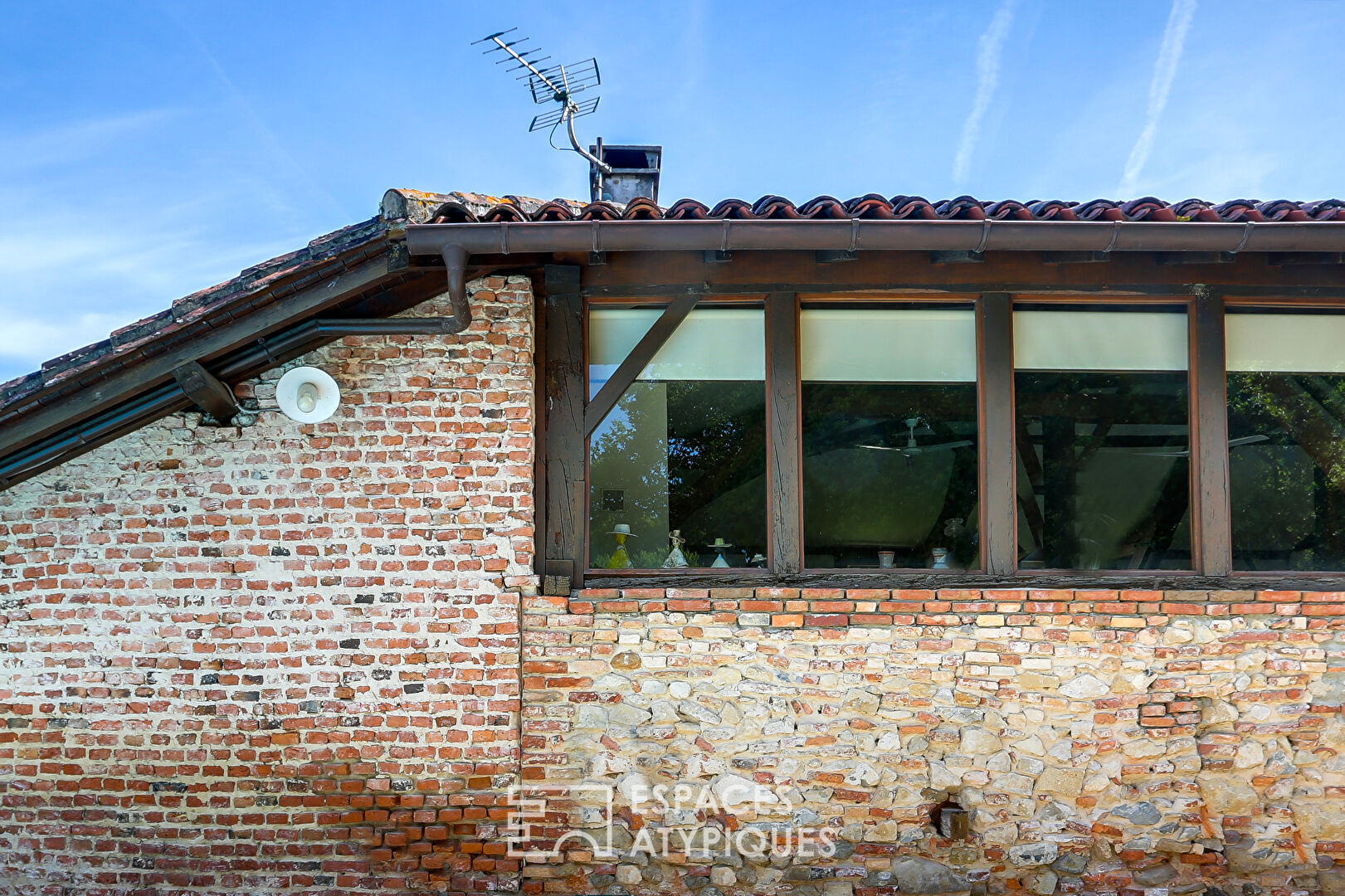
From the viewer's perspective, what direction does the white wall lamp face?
toward the camera

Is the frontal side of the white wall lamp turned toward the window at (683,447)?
no

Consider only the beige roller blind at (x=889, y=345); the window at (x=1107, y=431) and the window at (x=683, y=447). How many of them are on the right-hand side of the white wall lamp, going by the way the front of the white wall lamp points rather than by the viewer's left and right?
0

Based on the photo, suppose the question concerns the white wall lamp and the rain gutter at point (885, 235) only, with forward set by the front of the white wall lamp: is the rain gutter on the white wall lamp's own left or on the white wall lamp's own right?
on the white wall lamp's own left

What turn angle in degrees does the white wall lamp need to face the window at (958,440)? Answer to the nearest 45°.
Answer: approximately 90° to its left

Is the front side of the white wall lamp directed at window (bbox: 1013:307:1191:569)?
no

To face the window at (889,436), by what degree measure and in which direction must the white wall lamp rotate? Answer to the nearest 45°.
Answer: approximately 90° to its left

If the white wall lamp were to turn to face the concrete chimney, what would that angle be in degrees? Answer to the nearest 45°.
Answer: approximately 135° to its left

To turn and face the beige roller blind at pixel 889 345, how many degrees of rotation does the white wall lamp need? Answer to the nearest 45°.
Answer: approximately 90° to its left
